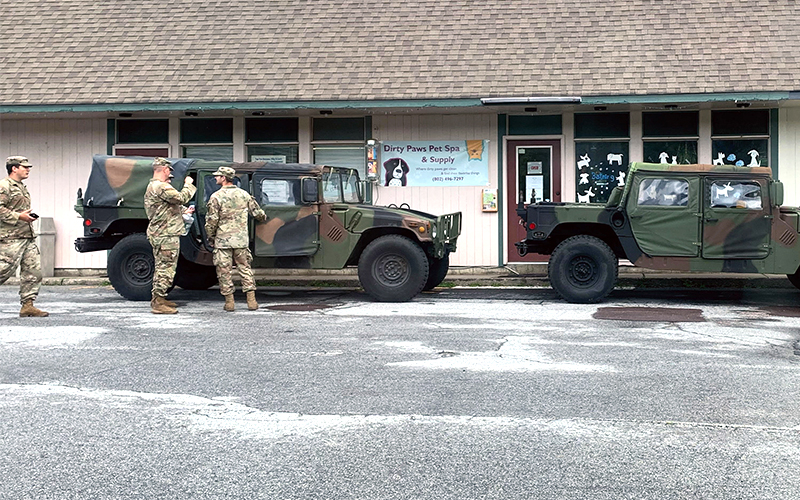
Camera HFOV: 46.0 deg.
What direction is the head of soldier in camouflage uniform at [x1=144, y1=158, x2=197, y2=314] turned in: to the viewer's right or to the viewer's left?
to the viewer's right

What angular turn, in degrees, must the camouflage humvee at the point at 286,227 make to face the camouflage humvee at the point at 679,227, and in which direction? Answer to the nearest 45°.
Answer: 0° — it already faces it

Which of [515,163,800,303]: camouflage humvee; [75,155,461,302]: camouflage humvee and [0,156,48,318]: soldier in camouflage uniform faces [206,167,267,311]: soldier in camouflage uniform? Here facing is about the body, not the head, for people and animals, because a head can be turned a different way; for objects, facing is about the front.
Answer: [0,156,48,318]: soldier in camouflage uniform

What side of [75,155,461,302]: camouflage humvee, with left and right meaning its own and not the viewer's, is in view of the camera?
right

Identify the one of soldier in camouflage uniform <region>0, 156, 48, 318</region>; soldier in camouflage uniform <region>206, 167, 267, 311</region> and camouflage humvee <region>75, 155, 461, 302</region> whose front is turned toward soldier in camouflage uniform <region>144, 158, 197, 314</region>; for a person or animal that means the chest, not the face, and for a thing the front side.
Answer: soldier in camouflage uniform <region>0, 156, 48, 318</region>

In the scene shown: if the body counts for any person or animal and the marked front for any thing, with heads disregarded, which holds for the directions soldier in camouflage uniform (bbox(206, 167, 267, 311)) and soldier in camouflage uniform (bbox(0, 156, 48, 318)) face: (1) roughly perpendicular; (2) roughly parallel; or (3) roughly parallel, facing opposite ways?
roughly perpendicular

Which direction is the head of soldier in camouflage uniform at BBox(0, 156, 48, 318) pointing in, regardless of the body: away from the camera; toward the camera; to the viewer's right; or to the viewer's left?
to the viewer's right

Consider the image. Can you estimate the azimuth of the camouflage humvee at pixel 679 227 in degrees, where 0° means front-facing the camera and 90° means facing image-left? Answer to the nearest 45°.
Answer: approximately 270°

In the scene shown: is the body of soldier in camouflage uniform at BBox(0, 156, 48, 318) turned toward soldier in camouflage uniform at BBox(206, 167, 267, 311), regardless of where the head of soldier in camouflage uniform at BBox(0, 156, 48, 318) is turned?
yes

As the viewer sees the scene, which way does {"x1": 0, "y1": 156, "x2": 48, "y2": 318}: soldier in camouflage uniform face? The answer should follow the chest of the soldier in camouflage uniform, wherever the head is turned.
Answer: to the viewer's right

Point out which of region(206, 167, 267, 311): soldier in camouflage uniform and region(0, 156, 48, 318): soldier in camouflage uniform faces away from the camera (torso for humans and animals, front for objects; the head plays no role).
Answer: region(206, 167, 267, 311): soldier in camouflage uniform
